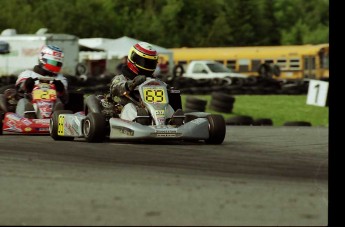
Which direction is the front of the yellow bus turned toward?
to the viewer's right

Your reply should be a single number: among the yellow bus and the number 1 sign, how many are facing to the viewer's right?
1

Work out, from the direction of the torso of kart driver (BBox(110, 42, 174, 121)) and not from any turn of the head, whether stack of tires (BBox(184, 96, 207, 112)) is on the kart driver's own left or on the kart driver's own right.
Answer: on the kart driver's own left
